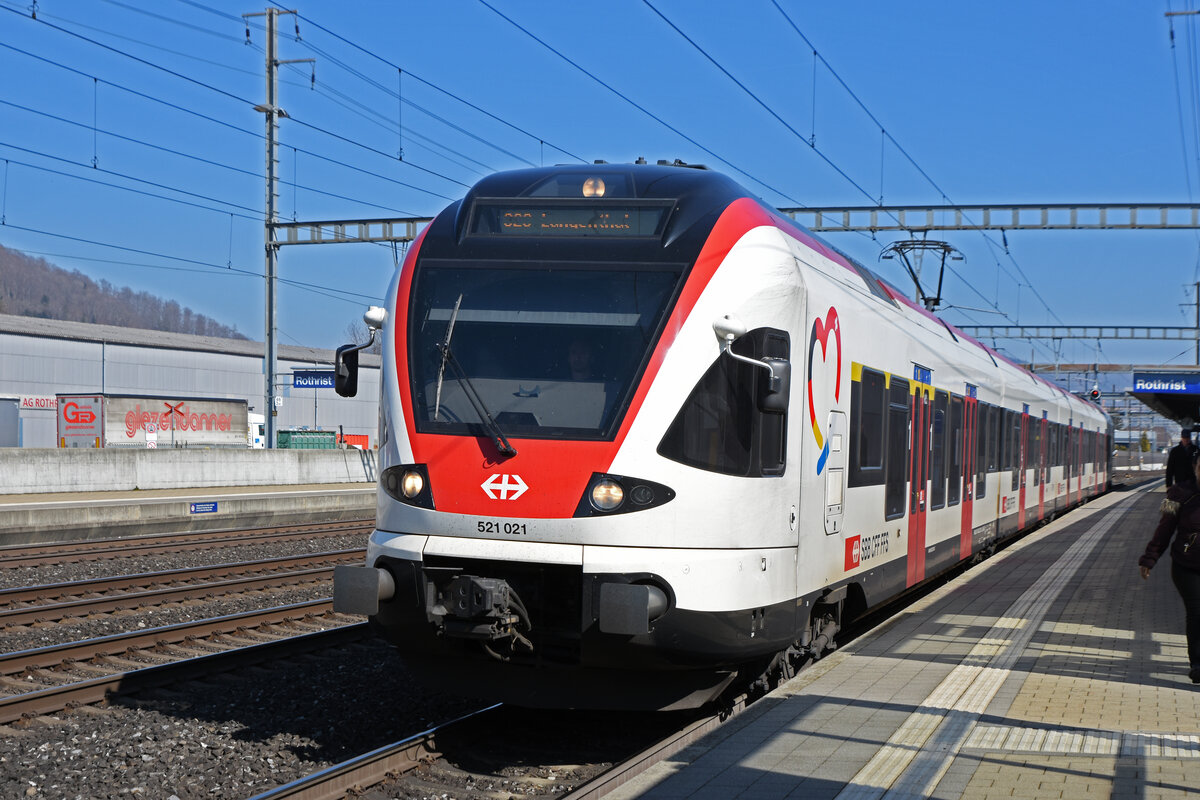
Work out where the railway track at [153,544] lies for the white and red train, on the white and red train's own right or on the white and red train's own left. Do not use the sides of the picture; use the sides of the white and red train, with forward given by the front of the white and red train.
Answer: on the white and red train's own right

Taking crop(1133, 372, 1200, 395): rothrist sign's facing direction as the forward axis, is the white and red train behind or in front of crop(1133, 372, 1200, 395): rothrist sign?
in front

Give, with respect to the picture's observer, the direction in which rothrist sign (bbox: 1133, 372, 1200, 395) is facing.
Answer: facing the viewer

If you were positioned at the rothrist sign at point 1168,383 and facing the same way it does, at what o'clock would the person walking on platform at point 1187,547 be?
The person walking on platform is roughly at 12 o'clock from the rothrist sign.

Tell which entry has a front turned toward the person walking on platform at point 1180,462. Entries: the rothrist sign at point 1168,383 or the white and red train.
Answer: the rothrist sign

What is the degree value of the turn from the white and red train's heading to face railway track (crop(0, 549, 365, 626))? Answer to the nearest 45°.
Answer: approximately 90° to its right

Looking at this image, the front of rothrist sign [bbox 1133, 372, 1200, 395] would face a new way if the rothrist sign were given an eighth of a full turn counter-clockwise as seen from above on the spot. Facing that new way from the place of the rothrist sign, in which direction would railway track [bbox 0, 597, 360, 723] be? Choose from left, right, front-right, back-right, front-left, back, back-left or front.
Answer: front-right

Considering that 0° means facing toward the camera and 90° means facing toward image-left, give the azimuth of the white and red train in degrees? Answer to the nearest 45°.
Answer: approximately 45°

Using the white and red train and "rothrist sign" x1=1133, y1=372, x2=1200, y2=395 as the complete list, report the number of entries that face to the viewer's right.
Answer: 0

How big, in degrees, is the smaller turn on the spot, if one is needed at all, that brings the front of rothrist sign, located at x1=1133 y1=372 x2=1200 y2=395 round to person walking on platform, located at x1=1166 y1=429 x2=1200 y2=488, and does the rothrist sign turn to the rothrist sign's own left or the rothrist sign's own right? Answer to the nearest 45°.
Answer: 0° — it already faces them
